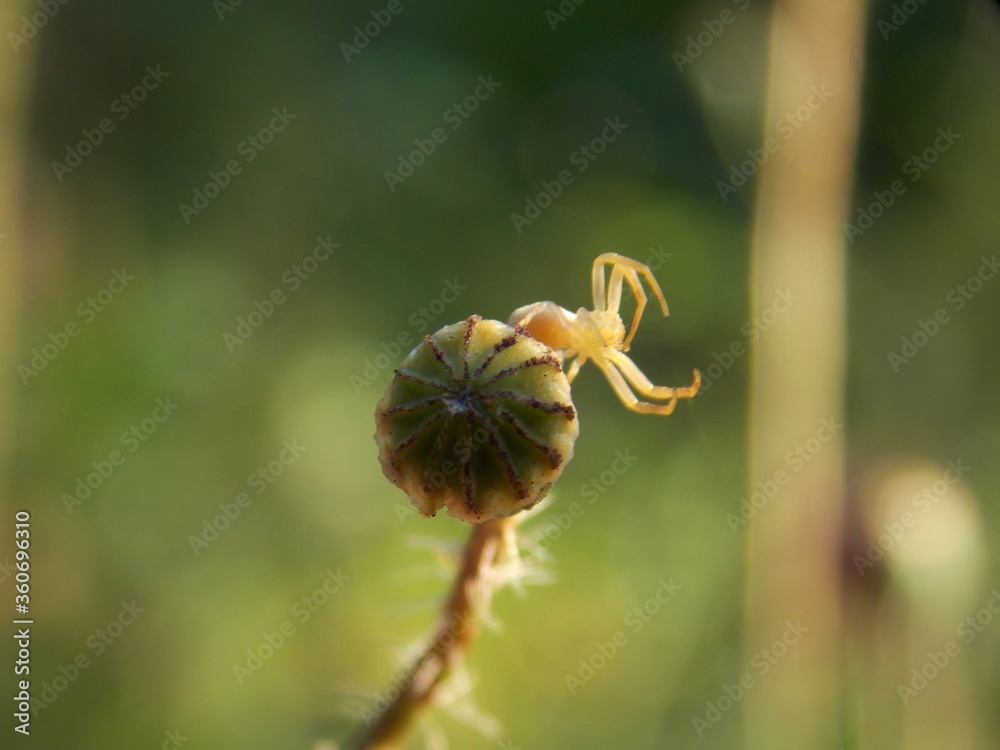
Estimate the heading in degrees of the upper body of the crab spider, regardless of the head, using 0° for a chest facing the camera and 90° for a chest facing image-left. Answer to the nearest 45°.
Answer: approximately 270°

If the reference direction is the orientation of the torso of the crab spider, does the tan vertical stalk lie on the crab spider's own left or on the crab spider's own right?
on the crab spider's own left
